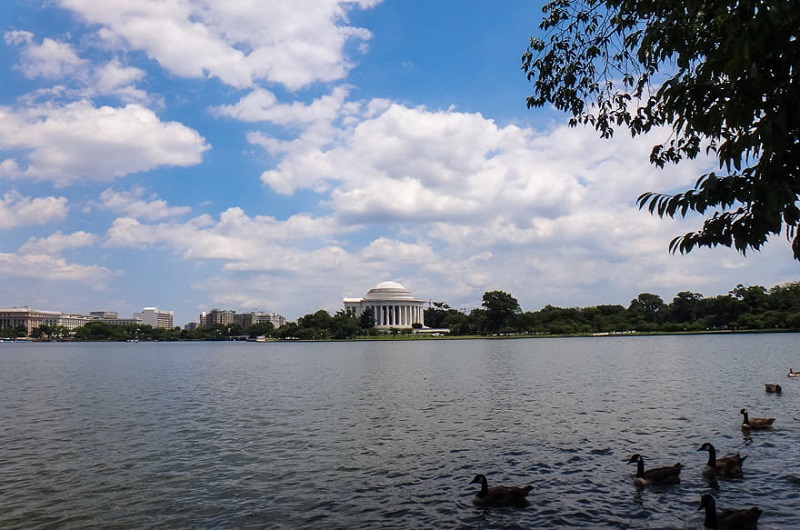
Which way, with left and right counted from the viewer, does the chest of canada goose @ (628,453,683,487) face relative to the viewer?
facing to the left of the viewer

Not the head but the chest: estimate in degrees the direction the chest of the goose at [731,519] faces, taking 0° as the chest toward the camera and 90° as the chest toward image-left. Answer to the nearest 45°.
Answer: approximately 90°

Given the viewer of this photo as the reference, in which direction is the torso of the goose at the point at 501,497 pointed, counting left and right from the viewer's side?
facing to the left of the viewer

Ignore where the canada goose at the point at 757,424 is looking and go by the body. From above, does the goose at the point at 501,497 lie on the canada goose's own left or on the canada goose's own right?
on the canada goose's own left

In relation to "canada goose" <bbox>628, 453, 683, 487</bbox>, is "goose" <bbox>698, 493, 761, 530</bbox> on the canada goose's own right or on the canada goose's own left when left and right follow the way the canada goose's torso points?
on the canada goose's own left

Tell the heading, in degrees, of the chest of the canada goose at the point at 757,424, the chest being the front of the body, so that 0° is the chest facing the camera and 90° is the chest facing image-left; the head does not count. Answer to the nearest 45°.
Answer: approximately 90°

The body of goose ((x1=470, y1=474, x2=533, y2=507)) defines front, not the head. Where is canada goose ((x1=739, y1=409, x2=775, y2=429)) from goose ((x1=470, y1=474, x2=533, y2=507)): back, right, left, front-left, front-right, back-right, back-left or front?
back-right

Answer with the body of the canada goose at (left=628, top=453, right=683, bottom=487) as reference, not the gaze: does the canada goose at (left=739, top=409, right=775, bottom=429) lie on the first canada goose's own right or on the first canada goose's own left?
on the first canada goose's own right

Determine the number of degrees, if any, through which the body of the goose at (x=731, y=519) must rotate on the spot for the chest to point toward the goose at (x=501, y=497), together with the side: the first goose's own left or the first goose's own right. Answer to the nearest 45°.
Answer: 0° — it already faces it
